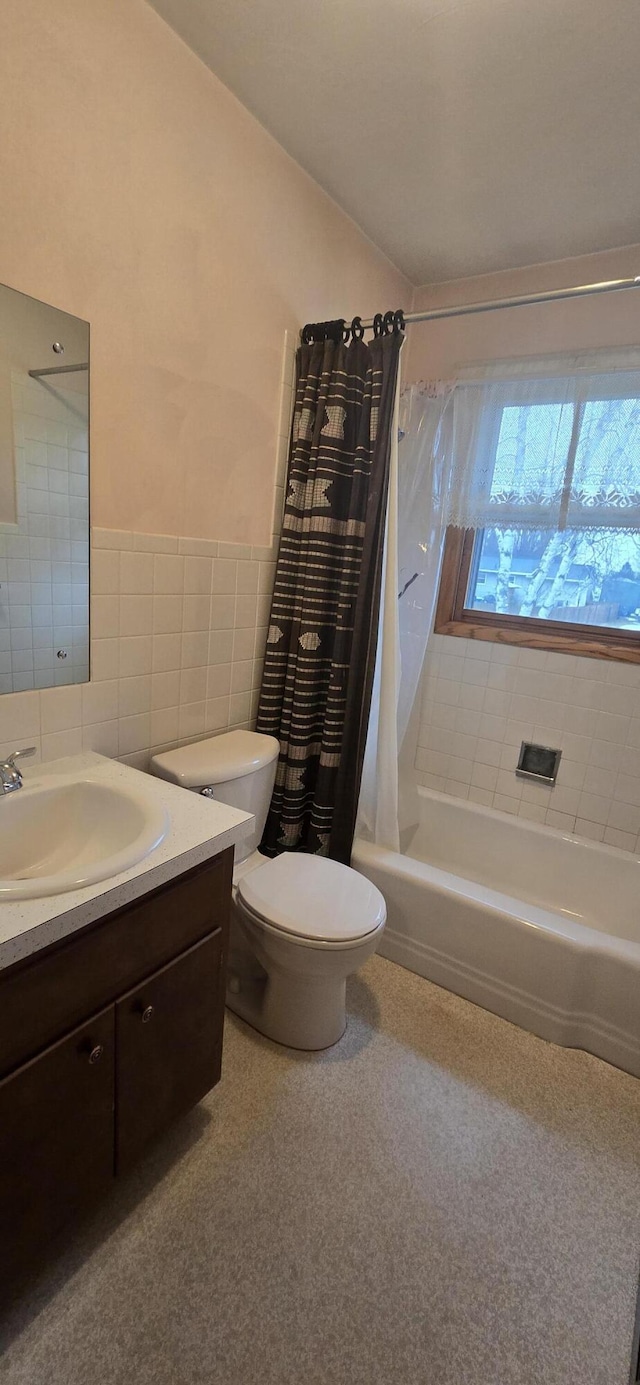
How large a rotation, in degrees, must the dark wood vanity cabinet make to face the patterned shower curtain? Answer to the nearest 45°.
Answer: approximately 90° to its left

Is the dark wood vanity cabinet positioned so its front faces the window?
no

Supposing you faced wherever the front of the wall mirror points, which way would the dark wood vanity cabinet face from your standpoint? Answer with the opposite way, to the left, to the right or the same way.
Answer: the same way

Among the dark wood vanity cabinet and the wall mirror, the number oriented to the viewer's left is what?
0

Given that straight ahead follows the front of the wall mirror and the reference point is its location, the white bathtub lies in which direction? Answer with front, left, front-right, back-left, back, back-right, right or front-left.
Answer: front-left

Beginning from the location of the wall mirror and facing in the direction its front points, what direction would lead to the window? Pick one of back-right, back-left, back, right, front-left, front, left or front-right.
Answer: front-left

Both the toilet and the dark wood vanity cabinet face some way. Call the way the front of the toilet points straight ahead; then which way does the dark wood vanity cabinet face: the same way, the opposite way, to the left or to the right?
the same way

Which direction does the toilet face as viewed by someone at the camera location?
facing the viewer and to the right of the viewer
